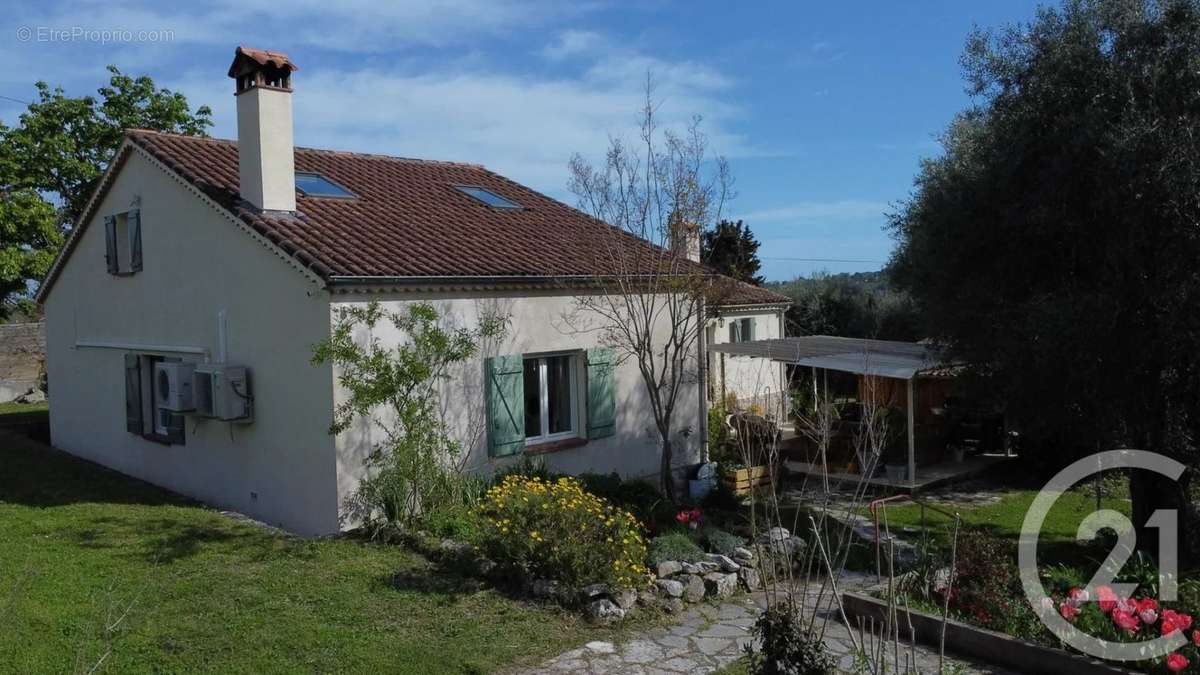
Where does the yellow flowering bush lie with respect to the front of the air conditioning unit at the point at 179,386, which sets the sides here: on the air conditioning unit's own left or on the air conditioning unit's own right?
on the air conditioning unit's own left

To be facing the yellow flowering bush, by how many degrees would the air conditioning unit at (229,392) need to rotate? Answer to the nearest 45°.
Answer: approximately 90° to its left

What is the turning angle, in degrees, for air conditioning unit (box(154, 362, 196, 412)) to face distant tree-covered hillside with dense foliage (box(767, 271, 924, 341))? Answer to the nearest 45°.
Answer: approximately 180°

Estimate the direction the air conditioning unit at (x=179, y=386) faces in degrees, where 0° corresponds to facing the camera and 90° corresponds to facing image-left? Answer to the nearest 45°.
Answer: approximately 45°

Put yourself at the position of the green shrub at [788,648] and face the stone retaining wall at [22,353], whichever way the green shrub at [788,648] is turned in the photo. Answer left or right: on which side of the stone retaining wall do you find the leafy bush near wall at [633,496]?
right

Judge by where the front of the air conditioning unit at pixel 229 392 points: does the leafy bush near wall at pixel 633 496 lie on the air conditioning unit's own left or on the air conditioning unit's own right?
on the air conditioning unit's own left

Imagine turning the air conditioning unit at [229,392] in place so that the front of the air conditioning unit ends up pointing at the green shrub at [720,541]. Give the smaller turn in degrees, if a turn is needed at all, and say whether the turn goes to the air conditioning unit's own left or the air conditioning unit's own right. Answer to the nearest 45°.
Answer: approximately 90° to the air conditioning unit's own left

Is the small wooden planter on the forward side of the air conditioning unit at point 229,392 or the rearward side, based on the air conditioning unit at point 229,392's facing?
on the rearward side
